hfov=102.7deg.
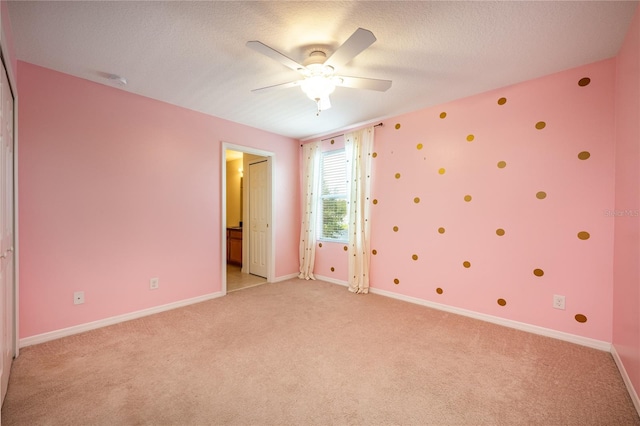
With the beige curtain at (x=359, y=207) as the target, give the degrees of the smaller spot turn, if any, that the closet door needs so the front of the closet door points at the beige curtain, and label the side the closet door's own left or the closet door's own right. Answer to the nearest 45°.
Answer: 0° — it already faces it

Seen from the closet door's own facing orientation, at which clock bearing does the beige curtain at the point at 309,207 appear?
The beige curtain is roughly at 12 o'clock from the closet door.

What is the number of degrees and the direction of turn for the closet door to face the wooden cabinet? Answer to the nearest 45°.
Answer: approximately 45° to its left

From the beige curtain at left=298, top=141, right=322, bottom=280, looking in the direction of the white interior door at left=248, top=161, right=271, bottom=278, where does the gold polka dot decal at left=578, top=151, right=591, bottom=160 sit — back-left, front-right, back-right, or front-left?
back-left

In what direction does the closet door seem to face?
to the viewer's right

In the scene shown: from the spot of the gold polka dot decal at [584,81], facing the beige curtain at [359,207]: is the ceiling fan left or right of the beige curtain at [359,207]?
left
